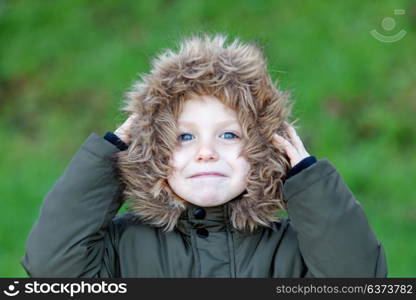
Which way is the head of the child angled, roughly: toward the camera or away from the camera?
toward the camera

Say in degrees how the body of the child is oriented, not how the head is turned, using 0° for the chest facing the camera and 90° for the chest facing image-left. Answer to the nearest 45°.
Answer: approximately 0°
